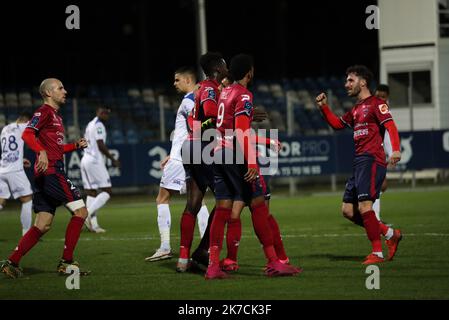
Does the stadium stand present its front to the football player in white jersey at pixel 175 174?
yes

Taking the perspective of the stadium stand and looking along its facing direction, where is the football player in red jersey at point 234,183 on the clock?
The football player in red jersey is roughly at 12 o'clock from the stadium stand.

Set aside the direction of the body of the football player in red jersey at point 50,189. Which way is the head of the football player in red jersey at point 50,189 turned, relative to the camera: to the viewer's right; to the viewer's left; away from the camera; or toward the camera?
to the viewer's right

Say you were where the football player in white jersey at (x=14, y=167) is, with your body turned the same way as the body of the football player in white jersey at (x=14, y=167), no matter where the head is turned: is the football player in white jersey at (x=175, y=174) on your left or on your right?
on your right

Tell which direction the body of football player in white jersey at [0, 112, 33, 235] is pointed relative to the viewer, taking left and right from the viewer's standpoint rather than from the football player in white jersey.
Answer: facing away from the viewer and to the right of the viewer

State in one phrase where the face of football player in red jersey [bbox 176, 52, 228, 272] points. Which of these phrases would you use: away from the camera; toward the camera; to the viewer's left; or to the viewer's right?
to the viewer's right

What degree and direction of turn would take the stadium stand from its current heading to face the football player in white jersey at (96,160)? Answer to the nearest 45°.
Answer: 0° — it already faces them

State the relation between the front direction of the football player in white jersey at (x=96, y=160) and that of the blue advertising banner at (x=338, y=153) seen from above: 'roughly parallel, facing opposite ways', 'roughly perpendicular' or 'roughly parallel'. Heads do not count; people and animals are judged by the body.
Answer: roughly perpendicular

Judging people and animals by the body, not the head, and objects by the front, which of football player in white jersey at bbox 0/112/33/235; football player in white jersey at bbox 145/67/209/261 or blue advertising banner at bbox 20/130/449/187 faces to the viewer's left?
football player in white jersey at bbox 145/67/209/261
